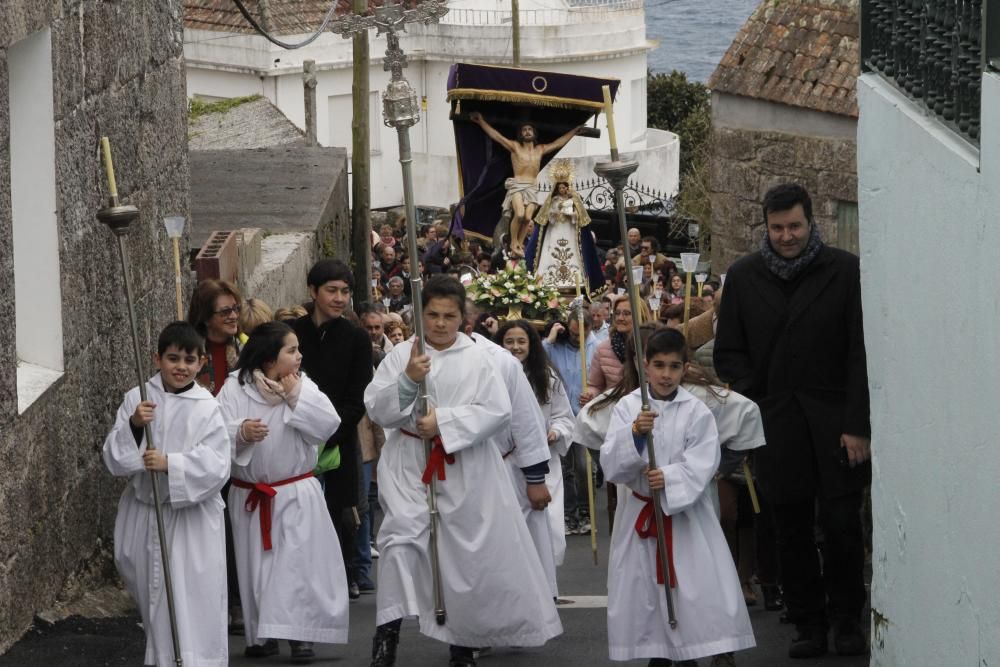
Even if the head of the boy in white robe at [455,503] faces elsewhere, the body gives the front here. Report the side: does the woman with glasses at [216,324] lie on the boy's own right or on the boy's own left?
on the boy's own right

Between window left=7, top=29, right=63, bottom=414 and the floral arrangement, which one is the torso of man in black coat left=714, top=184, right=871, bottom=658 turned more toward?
the window

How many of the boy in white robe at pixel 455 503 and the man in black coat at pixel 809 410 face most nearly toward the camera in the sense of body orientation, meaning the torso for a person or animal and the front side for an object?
2

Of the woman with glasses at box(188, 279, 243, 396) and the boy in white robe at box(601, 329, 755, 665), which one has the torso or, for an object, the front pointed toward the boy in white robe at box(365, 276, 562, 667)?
the woman with glasses

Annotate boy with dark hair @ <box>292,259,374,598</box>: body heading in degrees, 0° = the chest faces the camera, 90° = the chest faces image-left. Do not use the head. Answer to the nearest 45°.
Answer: approximately 0°

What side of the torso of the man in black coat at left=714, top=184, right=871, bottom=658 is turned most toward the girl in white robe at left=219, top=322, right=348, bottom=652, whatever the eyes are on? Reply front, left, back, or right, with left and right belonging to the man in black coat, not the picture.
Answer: right
